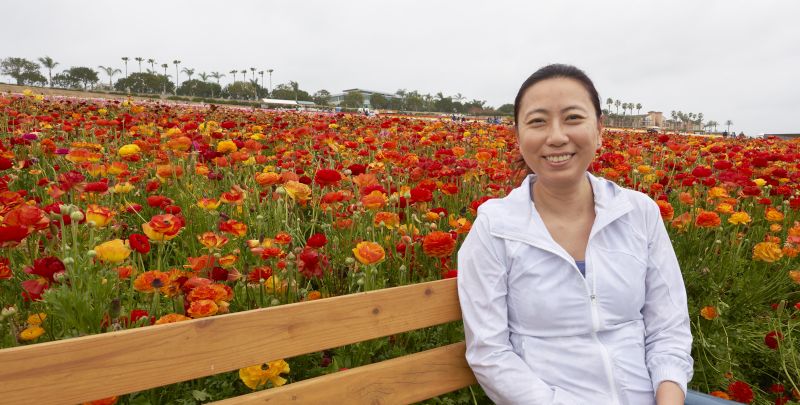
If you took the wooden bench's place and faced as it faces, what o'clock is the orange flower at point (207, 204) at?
The orange flower is roughly at 7 o'clock from the wooden bench.

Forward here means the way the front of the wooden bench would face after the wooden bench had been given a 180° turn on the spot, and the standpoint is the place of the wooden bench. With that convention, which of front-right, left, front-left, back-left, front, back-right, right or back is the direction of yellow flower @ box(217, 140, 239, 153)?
front-right

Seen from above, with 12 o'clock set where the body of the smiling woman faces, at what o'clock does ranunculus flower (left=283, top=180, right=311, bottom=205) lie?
The ranunculus flower is roughly at 4 o'clock from the smiling woman.

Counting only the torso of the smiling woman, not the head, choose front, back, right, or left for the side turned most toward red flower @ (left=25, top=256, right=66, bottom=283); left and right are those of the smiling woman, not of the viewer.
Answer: right

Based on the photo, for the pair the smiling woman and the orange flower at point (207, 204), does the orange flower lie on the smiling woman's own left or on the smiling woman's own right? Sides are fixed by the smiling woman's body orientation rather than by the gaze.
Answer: on the smiling woman's own right

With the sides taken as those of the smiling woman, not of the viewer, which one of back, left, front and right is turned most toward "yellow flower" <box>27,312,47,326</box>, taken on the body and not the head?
right

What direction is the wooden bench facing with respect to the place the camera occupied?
facing the viewer and to the right of the viewer

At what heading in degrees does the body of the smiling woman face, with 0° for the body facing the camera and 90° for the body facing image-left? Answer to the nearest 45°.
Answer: approximately 0°

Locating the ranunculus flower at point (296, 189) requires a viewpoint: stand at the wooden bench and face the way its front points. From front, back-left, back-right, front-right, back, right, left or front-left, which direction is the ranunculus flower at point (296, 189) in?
back-left

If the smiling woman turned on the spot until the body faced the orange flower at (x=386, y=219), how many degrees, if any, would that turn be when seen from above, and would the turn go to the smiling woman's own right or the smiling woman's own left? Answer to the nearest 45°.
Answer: approximately 135° to the smiling woman's own right

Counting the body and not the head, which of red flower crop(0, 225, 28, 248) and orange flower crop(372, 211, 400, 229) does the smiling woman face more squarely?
the red flower

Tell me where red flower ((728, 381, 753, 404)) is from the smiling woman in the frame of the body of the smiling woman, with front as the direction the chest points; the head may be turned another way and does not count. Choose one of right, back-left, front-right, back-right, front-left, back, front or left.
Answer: back-left
